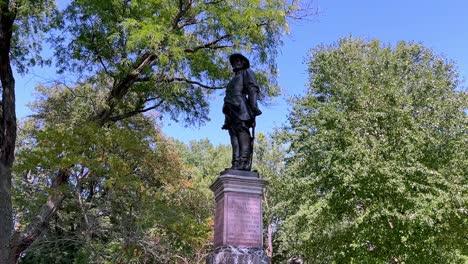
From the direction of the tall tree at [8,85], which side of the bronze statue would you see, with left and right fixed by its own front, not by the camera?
front

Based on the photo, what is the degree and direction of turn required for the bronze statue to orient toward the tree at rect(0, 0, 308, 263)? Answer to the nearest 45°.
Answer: approximately 90° to its right

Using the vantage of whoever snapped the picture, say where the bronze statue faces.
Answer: facing the viewer and to the left of the viewer

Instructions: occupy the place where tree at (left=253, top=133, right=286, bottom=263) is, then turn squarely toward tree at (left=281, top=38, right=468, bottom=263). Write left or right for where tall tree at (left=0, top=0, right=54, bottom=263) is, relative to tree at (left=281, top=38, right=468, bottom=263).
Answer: right

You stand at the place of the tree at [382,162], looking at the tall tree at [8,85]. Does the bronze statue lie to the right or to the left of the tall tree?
left

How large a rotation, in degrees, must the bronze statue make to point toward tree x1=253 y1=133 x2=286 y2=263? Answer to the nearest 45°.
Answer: approximately 135° to its right

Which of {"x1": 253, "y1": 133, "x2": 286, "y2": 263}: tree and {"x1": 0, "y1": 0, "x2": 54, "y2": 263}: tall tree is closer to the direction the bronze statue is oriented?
the tall tree
